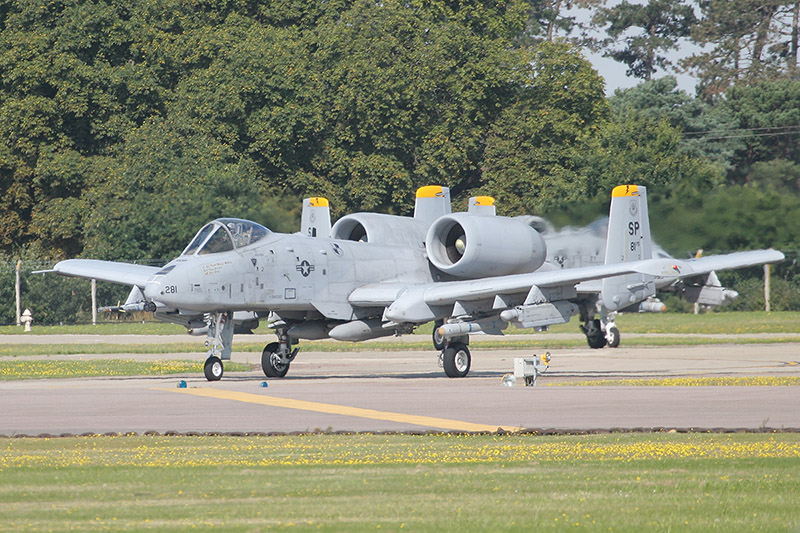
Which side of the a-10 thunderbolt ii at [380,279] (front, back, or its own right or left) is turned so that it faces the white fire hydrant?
right

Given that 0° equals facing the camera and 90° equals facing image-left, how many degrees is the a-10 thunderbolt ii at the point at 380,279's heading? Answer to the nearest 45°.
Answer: approximately 45°

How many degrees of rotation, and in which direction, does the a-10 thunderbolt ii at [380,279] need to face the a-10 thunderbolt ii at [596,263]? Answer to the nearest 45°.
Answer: approximately 180°
